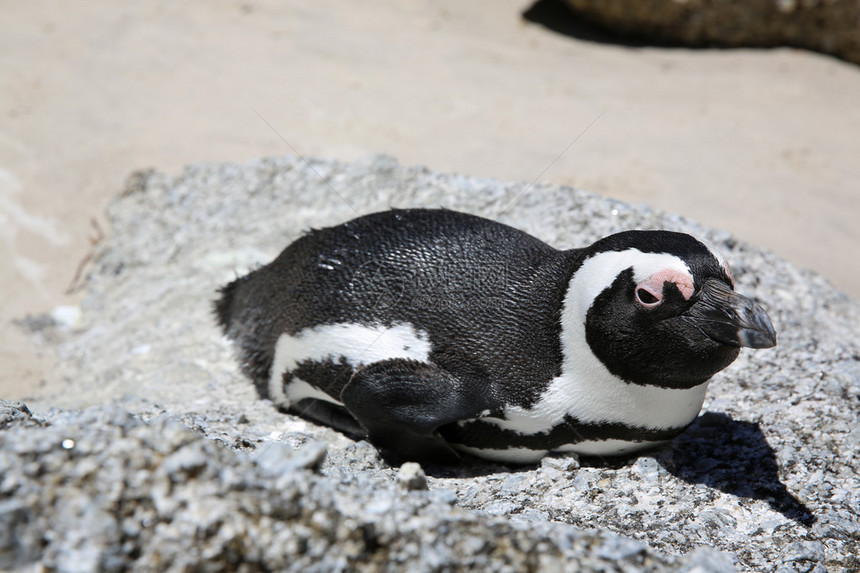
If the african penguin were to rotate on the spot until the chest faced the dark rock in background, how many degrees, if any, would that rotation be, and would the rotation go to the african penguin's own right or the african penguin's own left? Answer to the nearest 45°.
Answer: approximately 90° to the african penguin's own left

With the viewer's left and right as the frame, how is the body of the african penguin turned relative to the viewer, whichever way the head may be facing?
facing to the right of the viewer
